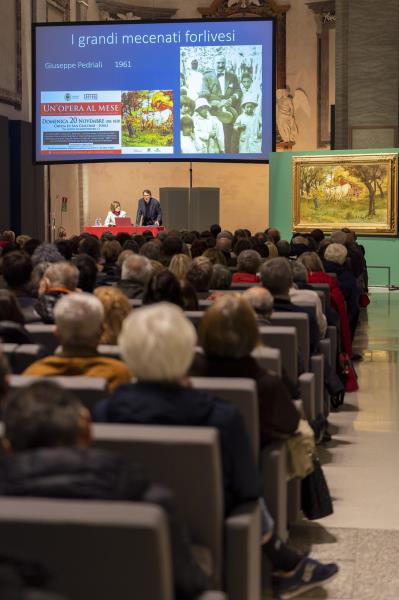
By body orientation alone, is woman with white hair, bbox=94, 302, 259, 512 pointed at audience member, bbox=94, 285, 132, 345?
yes

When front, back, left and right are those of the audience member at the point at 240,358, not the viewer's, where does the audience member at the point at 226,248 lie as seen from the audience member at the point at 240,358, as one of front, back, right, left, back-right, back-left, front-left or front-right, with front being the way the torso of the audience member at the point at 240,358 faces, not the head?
front

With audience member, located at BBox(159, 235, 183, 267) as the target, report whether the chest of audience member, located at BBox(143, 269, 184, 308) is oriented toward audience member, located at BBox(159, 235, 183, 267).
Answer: yes

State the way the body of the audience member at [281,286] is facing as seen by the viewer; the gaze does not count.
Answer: away from the camera

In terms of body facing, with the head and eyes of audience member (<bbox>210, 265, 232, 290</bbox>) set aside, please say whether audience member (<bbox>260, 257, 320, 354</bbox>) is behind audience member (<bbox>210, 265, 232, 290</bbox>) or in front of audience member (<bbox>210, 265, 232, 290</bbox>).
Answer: behind

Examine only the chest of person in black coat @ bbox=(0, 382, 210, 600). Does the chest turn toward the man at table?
yes

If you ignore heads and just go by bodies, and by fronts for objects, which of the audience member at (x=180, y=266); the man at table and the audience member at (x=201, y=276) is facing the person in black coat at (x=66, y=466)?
the man at table

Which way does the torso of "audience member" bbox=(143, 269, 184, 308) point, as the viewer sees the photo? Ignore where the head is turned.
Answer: away from the camera

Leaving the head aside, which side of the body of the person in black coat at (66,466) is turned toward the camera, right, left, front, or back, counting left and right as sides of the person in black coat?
back

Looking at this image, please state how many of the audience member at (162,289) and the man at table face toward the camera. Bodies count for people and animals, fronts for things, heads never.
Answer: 1

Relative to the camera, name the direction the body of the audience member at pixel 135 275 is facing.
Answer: away from the camera

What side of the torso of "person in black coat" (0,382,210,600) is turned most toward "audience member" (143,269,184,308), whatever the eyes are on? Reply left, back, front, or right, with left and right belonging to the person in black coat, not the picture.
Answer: front

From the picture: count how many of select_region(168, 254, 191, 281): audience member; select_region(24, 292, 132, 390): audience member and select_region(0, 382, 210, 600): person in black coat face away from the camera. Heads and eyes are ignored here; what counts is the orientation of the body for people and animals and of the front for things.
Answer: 3

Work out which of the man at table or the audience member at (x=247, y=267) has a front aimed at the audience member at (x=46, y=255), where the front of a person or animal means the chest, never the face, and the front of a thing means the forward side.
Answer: the man at table

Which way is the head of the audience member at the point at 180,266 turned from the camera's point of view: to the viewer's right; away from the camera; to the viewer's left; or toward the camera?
away from the camera

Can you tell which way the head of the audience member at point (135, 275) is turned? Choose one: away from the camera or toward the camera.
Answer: away from the camera

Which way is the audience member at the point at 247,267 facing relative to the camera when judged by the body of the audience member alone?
away from the camera

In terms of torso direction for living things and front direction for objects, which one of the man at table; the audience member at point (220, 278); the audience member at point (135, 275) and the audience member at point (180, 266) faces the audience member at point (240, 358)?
the man at table
